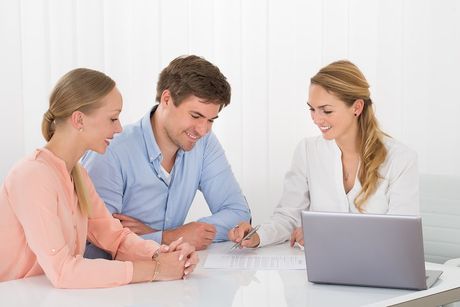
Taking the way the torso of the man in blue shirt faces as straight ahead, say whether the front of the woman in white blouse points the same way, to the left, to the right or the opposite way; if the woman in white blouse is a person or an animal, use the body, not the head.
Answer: to the right

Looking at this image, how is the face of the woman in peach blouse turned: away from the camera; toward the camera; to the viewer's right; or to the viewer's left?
to the viewer's right

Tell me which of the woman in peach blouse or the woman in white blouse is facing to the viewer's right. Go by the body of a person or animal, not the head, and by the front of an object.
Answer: the woman in peach blouse

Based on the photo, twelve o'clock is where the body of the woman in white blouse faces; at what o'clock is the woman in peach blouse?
The woman in peach blouse is roughly at 12 o'clock from the woman in white blouse.

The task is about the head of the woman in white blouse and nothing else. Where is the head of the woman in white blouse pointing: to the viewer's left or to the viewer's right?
to the viewer's left

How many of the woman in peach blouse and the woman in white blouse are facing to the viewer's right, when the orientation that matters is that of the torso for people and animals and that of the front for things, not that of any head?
1

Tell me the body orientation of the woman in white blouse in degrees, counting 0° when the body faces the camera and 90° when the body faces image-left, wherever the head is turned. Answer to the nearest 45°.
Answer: approximately 45°

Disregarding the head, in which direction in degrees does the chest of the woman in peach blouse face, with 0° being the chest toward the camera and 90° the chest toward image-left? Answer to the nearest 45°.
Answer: approximately 270°
